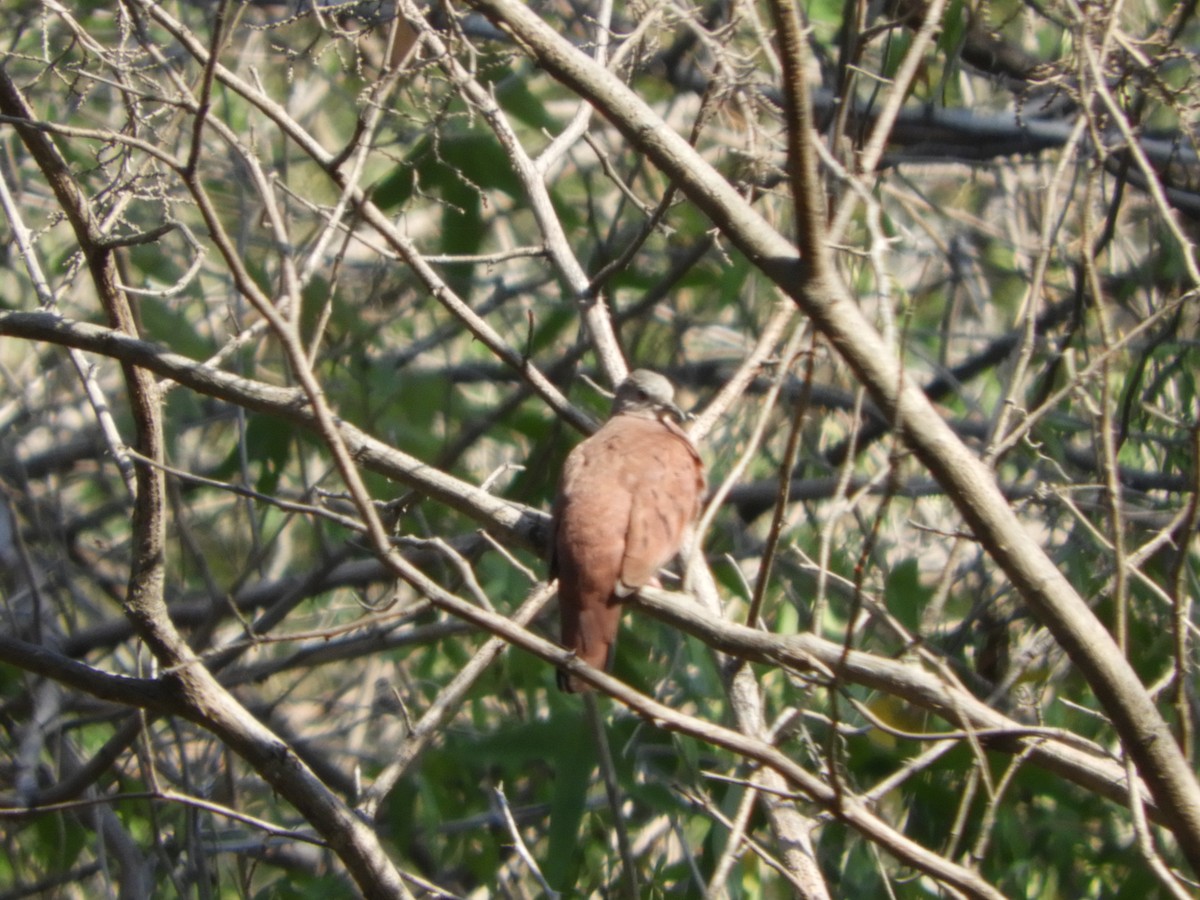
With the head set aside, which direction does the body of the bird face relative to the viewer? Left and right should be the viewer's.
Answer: facing away from the viewer and to the right of the viewer
